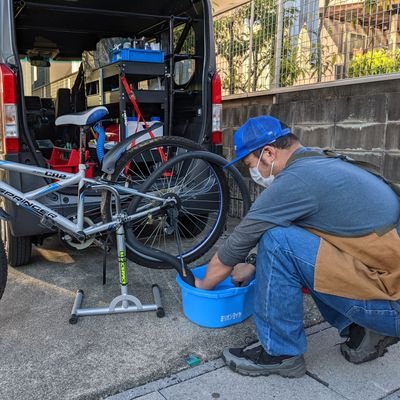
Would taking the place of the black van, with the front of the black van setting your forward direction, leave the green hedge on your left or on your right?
on your right

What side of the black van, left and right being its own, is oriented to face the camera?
back

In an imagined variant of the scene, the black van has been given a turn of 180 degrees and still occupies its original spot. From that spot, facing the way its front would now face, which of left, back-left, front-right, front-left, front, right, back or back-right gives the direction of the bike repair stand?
front

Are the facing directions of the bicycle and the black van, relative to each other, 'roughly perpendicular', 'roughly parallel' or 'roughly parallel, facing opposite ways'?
roughly perpendicular

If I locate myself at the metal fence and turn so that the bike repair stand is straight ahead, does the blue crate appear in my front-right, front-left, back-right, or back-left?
front-right

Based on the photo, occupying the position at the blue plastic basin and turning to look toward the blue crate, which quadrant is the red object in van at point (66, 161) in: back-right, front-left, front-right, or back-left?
front-left

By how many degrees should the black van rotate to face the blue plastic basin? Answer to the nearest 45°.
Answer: approximately 180°
